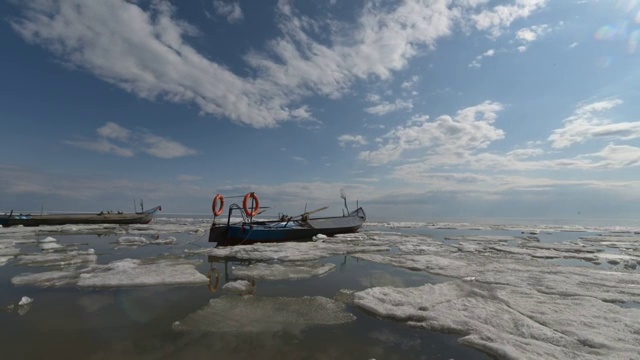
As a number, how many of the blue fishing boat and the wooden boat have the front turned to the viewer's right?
2

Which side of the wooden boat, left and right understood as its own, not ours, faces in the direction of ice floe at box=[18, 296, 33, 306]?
right

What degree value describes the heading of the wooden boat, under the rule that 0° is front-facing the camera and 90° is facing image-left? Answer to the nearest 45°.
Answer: approximately 270°

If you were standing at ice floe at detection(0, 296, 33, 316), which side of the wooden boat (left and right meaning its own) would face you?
right

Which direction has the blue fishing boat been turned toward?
to the viewer's right

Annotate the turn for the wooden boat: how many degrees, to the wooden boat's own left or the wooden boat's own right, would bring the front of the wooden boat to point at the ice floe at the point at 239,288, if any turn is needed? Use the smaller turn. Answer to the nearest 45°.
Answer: approximately 90° to the wooden boat's own right

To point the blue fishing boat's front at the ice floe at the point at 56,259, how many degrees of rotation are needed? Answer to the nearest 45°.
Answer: approximately 135° to its right

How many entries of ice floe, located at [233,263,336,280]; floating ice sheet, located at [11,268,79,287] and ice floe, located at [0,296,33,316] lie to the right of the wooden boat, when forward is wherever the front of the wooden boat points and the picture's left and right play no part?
3

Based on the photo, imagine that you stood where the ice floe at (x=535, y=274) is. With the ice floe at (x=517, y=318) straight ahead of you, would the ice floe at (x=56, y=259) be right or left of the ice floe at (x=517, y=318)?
right

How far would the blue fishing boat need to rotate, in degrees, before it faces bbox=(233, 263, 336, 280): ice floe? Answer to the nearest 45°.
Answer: approximately 90° to its right

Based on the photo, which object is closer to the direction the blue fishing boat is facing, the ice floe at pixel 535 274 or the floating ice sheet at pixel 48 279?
the ice floe
